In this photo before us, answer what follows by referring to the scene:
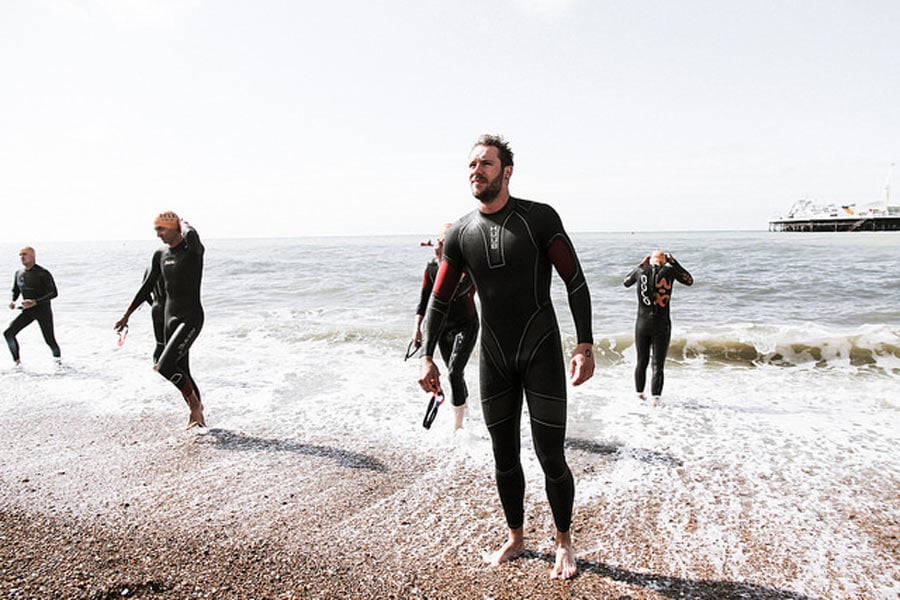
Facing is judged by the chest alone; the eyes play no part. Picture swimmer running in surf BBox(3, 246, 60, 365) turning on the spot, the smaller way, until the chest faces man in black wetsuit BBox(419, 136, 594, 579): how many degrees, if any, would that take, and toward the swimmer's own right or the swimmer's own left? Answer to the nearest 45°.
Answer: approximately 45° to the swimmer's own left

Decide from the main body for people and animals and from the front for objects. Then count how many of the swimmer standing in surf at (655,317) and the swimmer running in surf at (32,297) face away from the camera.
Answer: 1

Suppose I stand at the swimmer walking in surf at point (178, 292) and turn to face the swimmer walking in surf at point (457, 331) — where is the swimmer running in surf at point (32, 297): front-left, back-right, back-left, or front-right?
back-left

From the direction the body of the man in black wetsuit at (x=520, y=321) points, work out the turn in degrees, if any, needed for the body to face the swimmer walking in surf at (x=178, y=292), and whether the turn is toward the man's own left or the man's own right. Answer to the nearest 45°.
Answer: approximately 90° to the man's own right

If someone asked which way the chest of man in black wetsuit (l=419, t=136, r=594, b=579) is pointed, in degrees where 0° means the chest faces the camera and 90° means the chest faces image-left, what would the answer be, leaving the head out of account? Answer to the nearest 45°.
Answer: approximately 45°

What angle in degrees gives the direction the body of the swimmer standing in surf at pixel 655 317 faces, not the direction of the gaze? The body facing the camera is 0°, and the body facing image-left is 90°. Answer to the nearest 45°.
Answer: approximately 180°

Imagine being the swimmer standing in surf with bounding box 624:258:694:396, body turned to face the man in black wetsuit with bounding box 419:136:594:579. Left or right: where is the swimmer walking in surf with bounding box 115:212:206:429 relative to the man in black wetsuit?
right

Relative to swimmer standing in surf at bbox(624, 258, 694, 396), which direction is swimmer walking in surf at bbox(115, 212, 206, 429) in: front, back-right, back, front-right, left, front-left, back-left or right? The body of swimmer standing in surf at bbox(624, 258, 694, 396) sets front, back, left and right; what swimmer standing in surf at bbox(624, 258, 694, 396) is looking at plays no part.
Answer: back-left

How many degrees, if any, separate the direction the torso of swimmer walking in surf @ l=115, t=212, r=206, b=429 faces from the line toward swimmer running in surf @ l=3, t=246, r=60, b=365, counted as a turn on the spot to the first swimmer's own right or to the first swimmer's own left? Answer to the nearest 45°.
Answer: approximately 135° to the first swimmer's own right

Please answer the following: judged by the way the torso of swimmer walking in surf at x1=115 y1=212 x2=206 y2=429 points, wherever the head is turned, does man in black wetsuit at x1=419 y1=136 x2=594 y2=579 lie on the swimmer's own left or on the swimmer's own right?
on the swimmer's own left

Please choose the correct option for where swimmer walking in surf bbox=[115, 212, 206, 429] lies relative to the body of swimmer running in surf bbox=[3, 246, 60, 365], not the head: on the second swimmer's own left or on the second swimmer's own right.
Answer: on the second swimmer's own left

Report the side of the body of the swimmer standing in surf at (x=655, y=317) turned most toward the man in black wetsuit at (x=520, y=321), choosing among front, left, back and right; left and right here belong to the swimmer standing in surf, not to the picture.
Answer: back

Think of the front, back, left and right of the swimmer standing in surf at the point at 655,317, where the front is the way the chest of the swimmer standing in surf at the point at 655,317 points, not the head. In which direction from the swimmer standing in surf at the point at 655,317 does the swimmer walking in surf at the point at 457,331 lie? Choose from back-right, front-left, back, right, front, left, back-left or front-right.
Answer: back-left

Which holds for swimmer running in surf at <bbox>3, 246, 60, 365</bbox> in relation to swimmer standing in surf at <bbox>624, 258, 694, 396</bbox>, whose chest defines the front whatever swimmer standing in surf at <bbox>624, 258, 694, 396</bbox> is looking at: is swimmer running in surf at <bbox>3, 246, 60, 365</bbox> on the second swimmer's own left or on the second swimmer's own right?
on the second swimmer's own left
